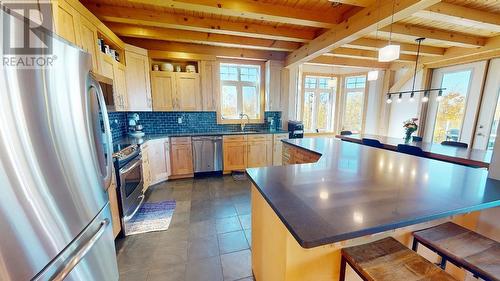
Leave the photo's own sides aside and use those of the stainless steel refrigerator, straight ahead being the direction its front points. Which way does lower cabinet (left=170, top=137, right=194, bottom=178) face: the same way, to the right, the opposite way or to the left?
to the right

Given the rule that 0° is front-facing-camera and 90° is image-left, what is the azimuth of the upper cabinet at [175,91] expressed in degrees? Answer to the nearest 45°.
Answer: approximately 0°

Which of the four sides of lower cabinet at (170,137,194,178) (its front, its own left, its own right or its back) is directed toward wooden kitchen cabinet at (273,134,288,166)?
left

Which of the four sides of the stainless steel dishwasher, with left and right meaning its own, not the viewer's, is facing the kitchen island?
front

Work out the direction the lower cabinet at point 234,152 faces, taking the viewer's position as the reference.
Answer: facing the viewer

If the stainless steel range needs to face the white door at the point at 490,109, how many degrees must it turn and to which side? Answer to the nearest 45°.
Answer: approximately 45° to its left

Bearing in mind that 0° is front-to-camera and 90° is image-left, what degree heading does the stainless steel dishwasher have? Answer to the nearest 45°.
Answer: approximately 0°

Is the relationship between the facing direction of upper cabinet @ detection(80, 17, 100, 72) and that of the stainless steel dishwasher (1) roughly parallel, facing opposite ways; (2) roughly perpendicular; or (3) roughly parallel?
roughly perpendicular

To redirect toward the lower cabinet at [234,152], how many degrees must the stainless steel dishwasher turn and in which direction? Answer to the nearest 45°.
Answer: approximately 90° to its left

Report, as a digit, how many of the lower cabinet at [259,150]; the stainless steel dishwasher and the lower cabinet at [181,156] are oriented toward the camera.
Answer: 3

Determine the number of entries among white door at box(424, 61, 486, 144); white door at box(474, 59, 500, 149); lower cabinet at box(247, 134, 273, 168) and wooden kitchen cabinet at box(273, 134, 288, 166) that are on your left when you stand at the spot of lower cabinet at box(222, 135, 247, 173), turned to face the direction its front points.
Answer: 4

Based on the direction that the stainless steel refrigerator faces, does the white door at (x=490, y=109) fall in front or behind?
in front

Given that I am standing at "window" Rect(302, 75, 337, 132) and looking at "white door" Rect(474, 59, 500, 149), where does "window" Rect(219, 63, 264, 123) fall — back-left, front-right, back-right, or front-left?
back-right

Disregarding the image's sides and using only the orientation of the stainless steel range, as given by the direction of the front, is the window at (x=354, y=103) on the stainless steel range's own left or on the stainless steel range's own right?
on the stainless steel range's own left

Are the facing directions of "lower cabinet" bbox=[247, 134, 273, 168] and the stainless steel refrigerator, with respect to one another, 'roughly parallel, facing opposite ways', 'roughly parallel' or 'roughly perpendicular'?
roughly perpendicular
